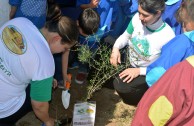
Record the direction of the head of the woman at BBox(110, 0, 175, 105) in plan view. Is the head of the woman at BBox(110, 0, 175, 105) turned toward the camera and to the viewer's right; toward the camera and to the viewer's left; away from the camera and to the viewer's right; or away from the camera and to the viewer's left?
toward the camera and to the viewer's left

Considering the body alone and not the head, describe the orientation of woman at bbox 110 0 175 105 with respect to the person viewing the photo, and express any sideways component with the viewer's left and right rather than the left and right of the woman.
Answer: facing the viewer and to the left of the viewer
